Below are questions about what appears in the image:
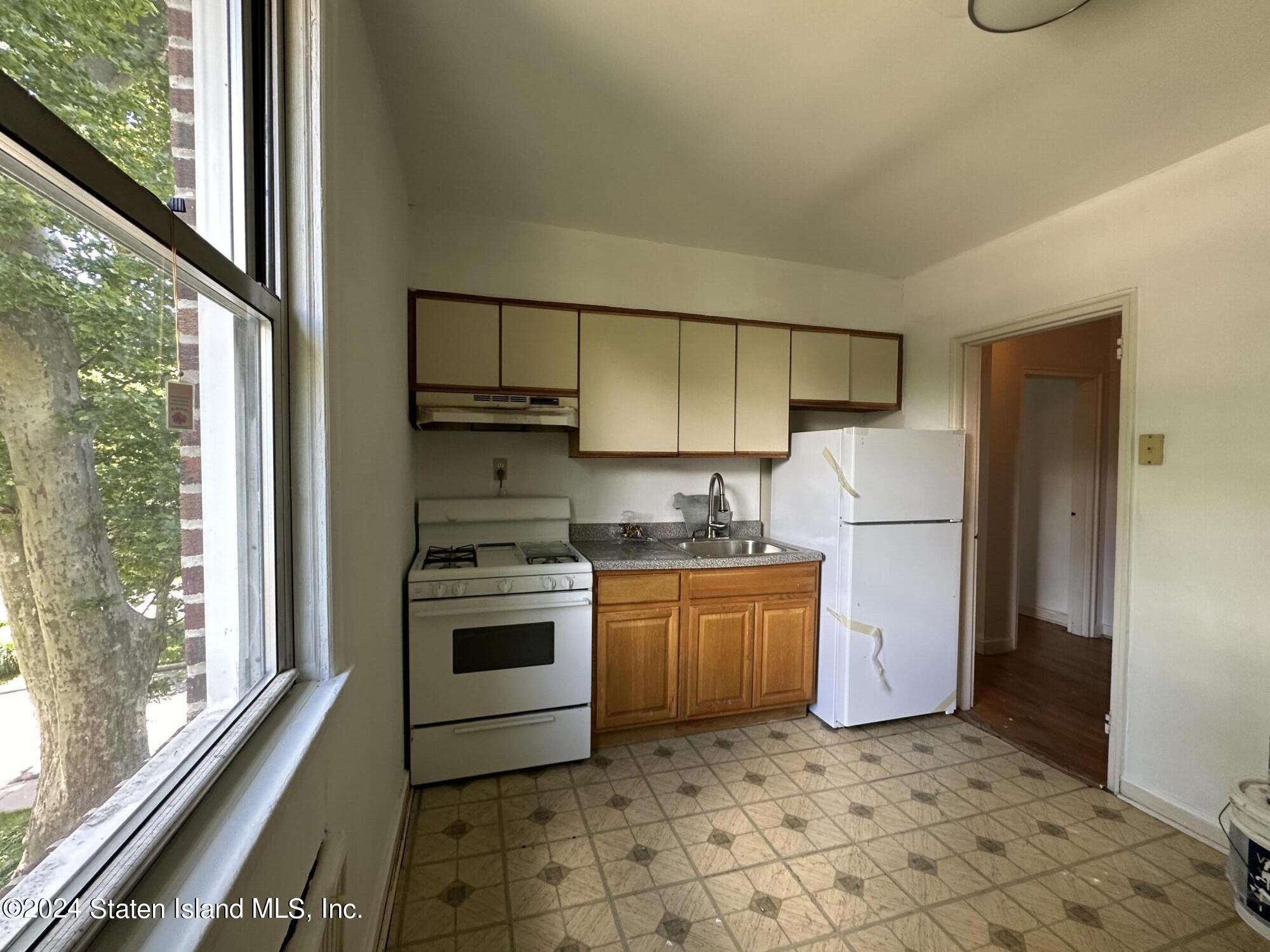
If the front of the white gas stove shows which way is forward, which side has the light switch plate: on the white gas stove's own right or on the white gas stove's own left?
on the white gas stove's own left

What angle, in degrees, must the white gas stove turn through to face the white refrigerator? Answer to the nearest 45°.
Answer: approximately 90° to its left

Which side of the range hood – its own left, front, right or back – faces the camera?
front

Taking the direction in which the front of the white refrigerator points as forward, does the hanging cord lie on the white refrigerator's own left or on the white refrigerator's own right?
on the white refrigerator's own right

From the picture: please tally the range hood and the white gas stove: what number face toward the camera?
2

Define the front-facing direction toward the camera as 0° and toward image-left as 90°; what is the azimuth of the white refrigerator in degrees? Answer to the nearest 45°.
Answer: approximately 315°

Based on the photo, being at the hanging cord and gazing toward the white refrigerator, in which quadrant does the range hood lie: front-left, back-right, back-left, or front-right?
front-left

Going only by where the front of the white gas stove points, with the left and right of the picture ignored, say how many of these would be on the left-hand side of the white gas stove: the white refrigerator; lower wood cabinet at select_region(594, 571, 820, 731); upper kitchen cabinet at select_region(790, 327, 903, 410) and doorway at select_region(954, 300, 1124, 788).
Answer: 4

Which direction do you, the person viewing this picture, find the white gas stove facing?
facing the viewer

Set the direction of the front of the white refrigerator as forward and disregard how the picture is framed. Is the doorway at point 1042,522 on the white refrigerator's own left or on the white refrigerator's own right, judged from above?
on the white refrigerator's own left

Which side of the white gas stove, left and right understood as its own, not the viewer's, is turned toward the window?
front

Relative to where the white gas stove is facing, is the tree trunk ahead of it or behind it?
ahead

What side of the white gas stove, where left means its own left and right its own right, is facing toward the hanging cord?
front

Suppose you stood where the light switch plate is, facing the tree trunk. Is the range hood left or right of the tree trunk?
right

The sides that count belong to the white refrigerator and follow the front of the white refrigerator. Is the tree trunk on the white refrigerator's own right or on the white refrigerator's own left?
on the white refrigerator's own right
